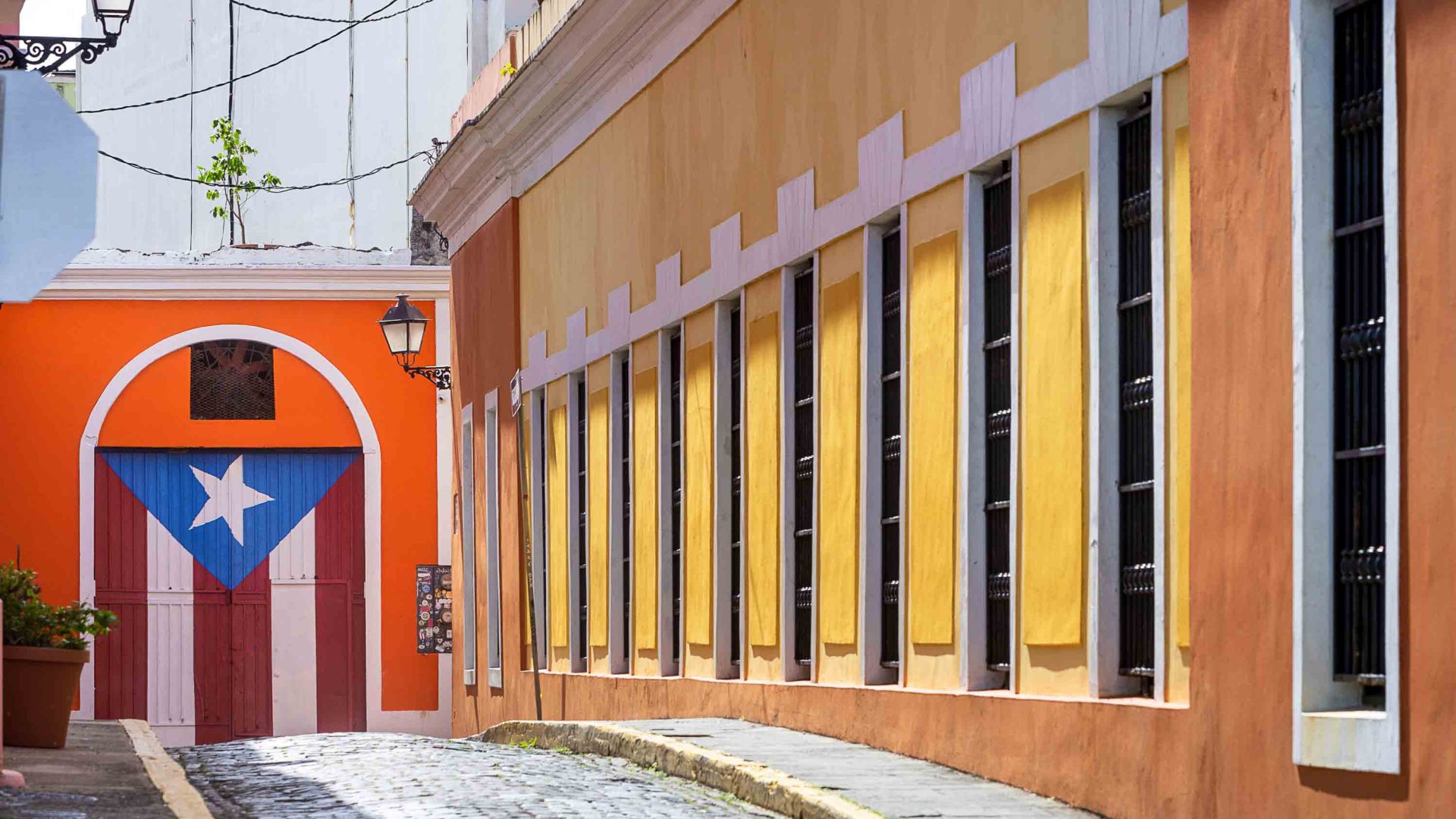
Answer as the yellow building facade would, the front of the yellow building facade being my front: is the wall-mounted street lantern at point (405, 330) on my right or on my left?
on my right

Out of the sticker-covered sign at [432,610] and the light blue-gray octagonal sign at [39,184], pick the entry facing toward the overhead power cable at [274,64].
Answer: the light blue-gray octagonal sign

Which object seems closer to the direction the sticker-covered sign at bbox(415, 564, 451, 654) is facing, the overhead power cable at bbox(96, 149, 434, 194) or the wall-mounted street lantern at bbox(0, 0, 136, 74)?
the wall-mounted street lantern

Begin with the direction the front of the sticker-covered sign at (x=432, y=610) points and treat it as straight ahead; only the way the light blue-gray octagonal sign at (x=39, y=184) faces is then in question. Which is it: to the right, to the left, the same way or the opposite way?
the opposite way

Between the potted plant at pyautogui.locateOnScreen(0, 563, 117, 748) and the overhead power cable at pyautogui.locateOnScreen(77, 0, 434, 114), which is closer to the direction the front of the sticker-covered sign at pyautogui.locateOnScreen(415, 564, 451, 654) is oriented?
the potted plant

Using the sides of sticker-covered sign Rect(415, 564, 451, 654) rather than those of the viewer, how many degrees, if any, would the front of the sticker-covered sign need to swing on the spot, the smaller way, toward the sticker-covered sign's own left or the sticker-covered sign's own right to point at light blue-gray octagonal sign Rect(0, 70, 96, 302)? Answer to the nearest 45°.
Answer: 0° — it already faces it

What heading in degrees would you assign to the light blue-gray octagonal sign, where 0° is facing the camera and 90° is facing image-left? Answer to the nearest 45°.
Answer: approximately 180°
